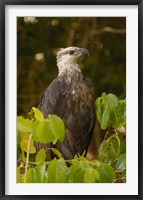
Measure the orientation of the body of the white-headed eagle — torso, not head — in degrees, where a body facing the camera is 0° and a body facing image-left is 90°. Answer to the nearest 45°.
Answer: approximately 315°
